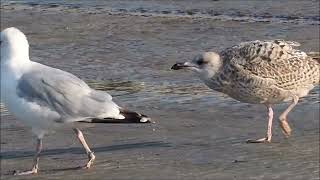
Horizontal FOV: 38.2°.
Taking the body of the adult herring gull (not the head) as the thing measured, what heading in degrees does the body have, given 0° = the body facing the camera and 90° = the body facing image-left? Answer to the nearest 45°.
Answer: approximately 90°

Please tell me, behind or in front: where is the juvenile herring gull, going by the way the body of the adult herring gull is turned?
behind

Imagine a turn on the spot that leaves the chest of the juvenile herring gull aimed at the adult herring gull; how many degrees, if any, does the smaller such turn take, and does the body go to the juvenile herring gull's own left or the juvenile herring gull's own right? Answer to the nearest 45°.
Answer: approximately 45° to the juvenile herring gull's own left

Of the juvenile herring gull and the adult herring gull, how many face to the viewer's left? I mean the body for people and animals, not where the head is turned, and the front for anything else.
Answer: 2

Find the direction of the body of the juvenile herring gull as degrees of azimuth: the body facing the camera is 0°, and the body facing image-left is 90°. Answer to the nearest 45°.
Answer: approximately 90°
